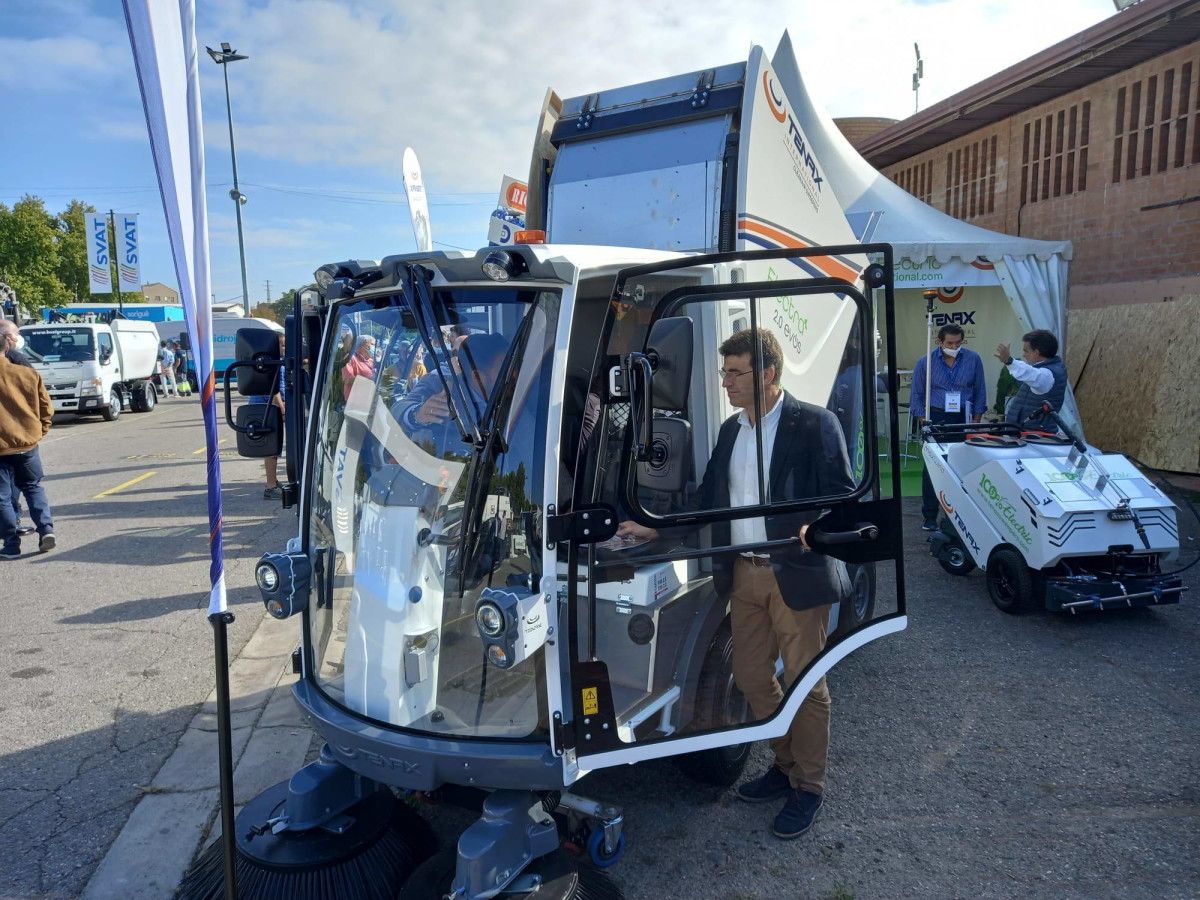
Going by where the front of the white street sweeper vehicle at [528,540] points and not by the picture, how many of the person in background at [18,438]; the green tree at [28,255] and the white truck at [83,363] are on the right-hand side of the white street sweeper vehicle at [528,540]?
3

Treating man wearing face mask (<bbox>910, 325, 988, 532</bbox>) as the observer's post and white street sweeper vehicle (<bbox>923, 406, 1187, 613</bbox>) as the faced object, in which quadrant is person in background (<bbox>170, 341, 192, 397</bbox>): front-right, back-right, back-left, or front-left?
back-right

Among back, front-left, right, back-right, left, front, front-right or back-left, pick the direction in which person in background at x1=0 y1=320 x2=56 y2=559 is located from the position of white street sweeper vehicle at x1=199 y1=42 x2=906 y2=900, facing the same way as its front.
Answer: right

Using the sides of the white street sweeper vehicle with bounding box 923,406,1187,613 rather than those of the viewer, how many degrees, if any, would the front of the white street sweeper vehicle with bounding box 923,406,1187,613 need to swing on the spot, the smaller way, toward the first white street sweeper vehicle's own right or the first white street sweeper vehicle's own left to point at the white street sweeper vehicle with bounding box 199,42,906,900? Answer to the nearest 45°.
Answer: approximately 45° to the first white street sweeper vehicle's own right

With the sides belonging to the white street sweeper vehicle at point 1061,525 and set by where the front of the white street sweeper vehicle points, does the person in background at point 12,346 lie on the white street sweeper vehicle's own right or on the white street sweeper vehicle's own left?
on the white street sweeper vehicle's own right

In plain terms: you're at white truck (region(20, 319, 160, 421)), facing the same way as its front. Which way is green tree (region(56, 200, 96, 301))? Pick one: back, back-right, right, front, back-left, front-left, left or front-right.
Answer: back-right

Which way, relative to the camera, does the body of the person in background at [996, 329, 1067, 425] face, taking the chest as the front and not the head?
to the viewer's left

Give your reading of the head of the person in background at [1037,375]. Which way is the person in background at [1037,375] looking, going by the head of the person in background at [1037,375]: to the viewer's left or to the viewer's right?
to the viewer's left

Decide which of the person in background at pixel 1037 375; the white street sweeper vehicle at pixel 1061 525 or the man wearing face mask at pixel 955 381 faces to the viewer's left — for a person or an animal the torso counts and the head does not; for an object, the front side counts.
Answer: the person in background

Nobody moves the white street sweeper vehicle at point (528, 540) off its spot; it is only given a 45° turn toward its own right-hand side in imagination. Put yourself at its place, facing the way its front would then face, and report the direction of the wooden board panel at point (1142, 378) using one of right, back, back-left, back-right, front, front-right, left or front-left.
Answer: back-right

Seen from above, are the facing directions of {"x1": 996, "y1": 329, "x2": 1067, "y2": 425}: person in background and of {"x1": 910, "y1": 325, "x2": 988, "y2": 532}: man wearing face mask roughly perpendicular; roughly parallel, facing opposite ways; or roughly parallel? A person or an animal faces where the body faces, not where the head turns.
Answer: roughly perpendicular
